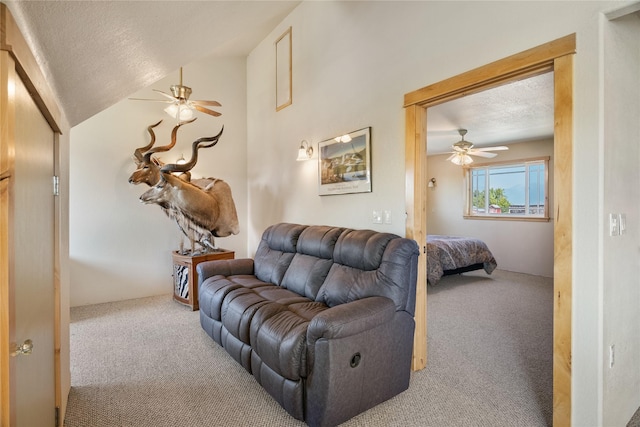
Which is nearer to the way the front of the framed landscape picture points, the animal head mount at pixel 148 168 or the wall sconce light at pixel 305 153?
the animal head mount

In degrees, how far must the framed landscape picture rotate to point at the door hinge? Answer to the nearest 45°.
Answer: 0° — it already faces it

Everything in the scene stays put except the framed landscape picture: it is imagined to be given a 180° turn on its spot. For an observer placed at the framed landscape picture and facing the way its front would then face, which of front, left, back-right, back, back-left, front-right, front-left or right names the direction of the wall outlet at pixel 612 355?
right

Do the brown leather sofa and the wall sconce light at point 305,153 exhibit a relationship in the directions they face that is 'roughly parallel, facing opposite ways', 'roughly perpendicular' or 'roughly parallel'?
roughly parallel

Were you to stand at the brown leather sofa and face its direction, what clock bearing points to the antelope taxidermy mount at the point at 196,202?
The antelope taxidermy mount is roughly at 3 o'clock from the brown leather sofa.

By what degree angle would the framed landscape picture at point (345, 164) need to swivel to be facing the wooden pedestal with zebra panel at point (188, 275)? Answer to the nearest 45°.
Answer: approximately 45° to its right

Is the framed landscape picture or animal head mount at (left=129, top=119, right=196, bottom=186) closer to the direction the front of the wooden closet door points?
the framed landscape picture

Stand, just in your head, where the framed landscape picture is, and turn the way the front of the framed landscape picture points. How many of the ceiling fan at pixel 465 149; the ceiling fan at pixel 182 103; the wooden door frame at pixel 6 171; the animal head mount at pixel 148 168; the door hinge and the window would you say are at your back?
2

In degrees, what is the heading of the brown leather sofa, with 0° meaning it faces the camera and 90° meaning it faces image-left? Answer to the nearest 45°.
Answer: approximately 45°

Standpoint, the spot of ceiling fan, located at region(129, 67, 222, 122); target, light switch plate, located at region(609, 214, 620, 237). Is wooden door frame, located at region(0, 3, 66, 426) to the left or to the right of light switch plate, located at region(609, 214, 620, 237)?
right

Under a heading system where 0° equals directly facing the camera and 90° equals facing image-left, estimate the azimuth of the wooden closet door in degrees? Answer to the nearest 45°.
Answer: approximately 270°

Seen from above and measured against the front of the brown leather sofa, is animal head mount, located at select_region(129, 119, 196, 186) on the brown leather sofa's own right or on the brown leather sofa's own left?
on the brown leather sofa's own right

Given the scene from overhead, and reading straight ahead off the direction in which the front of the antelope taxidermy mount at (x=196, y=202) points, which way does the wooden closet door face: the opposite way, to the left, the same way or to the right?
the opposite way

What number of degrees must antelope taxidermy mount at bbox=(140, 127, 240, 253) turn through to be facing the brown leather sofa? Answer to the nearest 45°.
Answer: approximately 90° to its left

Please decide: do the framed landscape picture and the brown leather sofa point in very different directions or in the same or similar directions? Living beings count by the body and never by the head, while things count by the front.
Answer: same or similar directions

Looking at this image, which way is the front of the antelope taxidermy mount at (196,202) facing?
to the viewer's left

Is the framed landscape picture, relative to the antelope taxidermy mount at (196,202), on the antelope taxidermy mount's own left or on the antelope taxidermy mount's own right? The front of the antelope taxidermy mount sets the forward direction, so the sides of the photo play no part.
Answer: on the antelope taxidermy mount's own left
